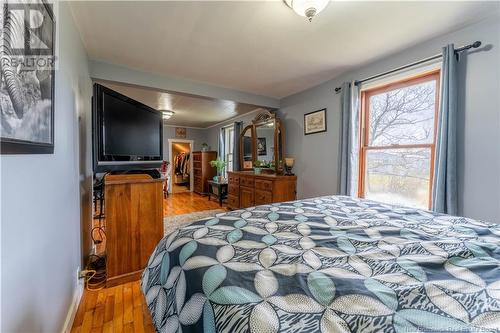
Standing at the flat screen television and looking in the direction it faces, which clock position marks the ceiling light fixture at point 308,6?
The ceiling light fixture is roughly at 12 o'clock from the flat screen television.

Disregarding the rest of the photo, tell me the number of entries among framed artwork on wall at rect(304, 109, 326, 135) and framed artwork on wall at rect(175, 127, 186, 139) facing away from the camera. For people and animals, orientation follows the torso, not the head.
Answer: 0

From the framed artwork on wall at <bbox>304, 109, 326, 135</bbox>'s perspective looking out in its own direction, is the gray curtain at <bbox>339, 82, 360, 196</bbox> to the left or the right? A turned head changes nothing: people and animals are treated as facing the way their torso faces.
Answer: on its left

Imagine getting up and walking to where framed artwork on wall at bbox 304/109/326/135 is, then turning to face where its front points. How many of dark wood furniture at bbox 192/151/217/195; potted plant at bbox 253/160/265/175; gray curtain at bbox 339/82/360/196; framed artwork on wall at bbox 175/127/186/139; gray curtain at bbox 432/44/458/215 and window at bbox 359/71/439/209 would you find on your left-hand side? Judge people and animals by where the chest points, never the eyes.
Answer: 3

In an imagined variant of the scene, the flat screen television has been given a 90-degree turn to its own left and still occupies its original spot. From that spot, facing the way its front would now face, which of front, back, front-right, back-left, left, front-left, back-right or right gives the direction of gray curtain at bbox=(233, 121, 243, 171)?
front

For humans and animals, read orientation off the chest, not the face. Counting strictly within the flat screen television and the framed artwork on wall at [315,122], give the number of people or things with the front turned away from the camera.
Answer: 0

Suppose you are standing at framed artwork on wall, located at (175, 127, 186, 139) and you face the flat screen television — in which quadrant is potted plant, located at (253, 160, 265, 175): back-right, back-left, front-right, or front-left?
front-left

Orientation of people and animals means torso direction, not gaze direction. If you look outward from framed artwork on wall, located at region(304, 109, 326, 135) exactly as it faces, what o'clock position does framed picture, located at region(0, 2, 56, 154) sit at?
The framed picture is roughly at 11 o'clock from the framed artwork on wall.

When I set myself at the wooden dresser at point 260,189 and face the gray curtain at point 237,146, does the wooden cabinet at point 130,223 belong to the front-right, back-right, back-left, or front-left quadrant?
back-left

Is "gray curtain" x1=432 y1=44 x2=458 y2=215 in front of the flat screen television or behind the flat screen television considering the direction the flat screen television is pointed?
in front

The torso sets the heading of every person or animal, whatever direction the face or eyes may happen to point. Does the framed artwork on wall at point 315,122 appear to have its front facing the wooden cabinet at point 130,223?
yes

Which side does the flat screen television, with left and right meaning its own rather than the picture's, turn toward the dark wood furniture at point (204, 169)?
left

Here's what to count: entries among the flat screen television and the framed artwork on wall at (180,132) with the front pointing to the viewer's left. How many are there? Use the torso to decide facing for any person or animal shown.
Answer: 0

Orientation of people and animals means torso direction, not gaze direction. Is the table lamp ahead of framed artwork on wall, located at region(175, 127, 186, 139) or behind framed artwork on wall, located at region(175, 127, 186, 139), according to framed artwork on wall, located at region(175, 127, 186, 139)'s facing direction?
ahead

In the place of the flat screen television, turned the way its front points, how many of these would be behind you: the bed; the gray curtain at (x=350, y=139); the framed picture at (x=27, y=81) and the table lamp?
0

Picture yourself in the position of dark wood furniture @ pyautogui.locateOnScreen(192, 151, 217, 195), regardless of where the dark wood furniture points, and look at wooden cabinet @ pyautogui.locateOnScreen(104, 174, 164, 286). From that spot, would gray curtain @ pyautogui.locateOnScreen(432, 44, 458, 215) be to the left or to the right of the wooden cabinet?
left

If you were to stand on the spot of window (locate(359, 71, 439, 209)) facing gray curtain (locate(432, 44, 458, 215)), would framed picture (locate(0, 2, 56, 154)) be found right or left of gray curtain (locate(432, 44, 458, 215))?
right

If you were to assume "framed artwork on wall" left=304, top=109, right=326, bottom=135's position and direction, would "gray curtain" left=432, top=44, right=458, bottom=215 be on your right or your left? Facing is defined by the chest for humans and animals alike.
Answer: on your left

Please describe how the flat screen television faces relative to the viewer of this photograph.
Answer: facing the viewer and to the right of the viewer

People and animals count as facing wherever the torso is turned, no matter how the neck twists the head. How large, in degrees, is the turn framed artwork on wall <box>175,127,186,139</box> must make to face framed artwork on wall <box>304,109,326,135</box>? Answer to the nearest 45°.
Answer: approximately 45° to its left

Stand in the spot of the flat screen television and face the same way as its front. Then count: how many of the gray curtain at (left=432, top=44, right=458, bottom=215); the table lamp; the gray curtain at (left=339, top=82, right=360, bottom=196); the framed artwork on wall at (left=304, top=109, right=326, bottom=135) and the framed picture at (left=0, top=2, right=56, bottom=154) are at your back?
0

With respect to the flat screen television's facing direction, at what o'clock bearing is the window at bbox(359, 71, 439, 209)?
The window is roughly at 11 o'clock from the flat screen television.

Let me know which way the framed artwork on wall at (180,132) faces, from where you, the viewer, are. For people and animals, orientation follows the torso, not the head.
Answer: facing the viewer
